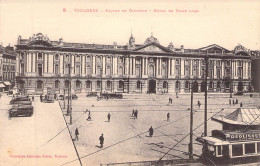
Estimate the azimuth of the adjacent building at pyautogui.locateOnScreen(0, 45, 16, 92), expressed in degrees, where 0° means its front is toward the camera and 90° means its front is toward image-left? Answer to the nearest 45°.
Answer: approximately 315°

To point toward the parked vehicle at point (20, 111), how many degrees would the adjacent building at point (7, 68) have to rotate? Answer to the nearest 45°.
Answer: approximately 45° to its right

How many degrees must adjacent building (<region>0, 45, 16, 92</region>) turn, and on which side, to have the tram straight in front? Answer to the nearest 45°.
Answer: approximately 45° to its right
